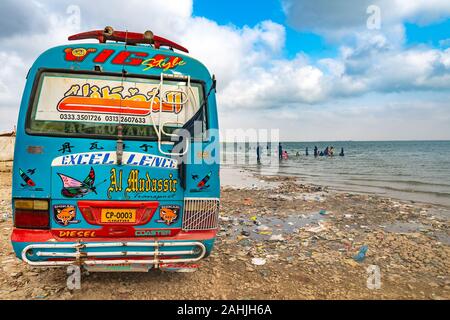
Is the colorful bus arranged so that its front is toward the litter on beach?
no

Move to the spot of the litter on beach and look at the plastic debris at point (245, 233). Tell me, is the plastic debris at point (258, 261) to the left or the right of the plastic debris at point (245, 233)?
left

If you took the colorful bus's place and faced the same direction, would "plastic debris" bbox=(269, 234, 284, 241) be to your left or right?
on your right

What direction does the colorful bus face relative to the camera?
away from the camera

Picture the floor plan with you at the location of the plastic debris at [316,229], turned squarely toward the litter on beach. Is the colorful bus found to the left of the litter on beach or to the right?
right

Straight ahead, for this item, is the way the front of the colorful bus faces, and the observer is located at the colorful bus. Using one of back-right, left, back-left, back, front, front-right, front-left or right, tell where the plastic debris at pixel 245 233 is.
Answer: front-right

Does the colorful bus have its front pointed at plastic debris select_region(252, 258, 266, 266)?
no

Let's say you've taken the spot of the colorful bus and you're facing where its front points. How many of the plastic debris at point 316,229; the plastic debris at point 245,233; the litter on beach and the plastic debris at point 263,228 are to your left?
0

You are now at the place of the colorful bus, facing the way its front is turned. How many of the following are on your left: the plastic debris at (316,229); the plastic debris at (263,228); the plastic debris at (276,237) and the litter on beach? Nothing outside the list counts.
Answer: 0

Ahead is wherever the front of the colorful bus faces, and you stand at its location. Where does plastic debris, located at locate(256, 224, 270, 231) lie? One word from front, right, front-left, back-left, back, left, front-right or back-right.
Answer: front-right
